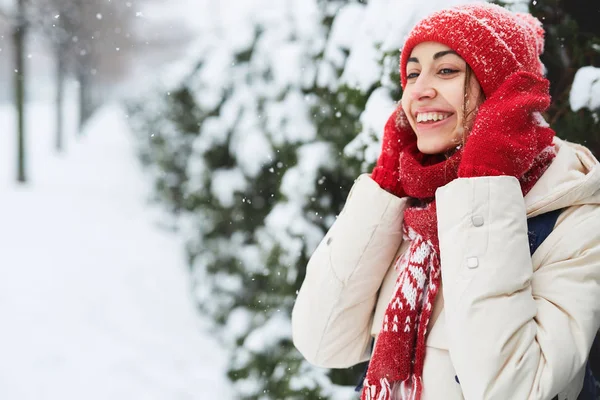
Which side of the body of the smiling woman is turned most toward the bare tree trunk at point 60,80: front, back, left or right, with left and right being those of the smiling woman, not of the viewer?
right

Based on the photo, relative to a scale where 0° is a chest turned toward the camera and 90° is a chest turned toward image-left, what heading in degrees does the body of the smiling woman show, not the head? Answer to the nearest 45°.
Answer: approximately 45°
